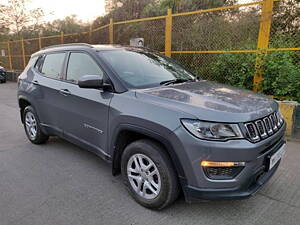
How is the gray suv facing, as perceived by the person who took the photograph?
facing the viewer and to the right of the viewer

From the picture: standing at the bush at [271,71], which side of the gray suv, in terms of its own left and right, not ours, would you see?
left

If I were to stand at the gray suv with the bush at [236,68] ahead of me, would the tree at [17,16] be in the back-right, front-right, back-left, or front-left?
front-left

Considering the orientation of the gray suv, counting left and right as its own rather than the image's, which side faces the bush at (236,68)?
left

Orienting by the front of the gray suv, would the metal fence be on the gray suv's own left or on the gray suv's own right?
on the gray suv's own left

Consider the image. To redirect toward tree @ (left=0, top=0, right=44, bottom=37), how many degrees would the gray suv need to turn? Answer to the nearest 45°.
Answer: approximately 180°
